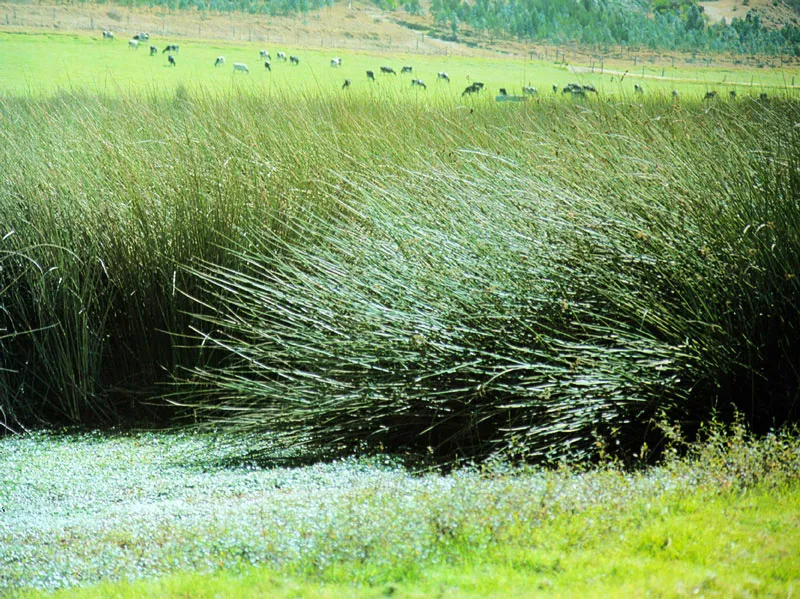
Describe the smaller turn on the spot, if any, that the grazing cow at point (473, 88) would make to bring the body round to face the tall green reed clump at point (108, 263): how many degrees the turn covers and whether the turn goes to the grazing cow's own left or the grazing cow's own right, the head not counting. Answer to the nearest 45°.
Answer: approximately 90° to the grazing cow's own left

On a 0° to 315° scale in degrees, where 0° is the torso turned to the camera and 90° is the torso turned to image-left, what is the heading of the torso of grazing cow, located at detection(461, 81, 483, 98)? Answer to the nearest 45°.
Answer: approximately 90°

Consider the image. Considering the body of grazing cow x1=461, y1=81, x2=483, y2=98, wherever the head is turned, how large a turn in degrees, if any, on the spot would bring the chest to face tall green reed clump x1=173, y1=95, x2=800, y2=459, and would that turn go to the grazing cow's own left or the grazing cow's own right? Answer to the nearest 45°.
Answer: approximately 90° to the grazing cow's own left
